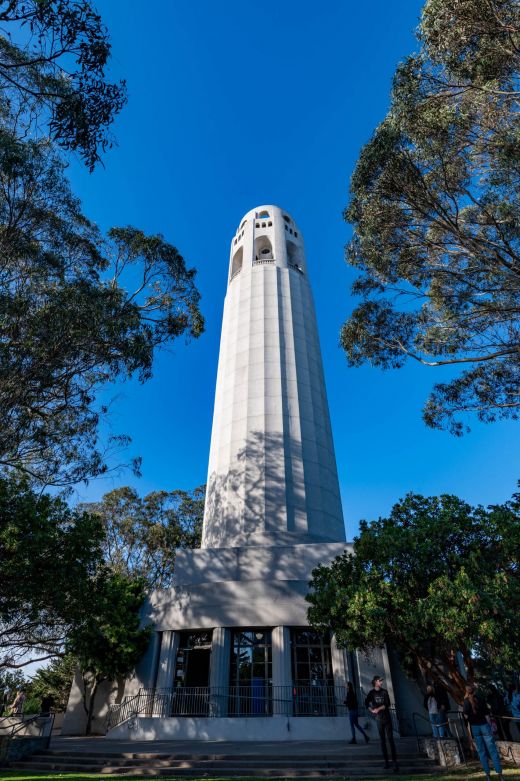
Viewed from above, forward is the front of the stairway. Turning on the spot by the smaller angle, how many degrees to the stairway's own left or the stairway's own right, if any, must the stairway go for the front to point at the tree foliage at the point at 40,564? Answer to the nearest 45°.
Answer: approximately 90° to the stairway's own right

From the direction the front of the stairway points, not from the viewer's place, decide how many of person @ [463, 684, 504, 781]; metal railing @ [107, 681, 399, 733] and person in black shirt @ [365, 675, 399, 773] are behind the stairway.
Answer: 1

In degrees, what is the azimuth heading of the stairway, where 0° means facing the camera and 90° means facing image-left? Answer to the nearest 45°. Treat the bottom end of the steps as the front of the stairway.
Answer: approximately 0°

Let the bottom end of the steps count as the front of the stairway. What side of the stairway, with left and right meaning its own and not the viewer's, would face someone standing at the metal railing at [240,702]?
back

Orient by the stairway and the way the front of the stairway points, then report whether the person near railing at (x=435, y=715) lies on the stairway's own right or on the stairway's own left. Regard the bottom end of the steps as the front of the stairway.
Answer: on the stairway's own left

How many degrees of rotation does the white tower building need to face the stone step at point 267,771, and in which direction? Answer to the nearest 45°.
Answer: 0° — it already faces it

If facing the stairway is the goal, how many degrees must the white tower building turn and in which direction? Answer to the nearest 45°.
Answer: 0° — it already faces it

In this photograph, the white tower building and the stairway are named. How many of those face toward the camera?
2

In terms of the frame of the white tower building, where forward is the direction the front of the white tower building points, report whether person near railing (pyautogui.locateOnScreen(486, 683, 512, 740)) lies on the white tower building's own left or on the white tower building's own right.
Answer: on the white tower building's own left
